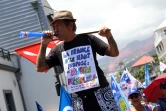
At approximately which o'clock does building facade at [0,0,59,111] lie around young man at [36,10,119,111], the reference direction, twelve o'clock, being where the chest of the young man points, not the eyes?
The building facade is roughly at 4 o'clock from the young man.

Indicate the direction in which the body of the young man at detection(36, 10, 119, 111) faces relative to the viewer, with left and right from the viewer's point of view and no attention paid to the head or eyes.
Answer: facing the viewer and to the left of the viewer
